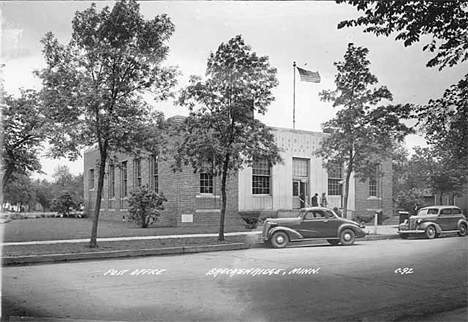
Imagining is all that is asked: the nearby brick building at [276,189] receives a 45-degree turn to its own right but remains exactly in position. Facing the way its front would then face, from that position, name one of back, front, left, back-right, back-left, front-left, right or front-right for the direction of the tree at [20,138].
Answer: right

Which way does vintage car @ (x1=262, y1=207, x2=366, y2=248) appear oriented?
to the viewer's left

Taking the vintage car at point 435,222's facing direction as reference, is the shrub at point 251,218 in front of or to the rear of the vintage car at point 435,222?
in front

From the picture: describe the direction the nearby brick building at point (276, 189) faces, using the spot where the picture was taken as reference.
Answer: facing the viewer and to the right of the viewer

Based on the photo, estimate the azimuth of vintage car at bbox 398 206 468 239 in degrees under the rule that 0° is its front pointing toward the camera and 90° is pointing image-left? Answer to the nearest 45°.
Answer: approximately 45°

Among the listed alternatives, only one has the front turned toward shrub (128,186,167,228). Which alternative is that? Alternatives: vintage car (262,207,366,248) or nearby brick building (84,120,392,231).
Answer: the vintage car

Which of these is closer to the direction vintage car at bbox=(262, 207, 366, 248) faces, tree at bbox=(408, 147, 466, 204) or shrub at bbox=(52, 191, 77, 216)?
the shrub

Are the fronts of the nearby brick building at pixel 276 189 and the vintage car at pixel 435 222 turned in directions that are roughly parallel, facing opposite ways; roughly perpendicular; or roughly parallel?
roughly perpendicular

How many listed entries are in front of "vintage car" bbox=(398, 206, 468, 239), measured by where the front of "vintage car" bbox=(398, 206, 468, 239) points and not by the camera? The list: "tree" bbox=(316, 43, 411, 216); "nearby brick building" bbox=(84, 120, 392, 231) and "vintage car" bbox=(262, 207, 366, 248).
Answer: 3

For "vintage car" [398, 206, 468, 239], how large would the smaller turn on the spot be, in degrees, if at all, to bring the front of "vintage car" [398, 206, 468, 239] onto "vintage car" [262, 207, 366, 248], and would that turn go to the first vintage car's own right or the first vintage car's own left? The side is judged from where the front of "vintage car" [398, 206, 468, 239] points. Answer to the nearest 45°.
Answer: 0° — it already faces it

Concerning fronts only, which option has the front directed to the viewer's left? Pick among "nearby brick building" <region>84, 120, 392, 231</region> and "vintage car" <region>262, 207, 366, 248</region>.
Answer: the vintage car

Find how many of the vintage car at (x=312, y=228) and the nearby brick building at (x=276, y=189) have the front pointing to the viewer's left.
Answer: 1
